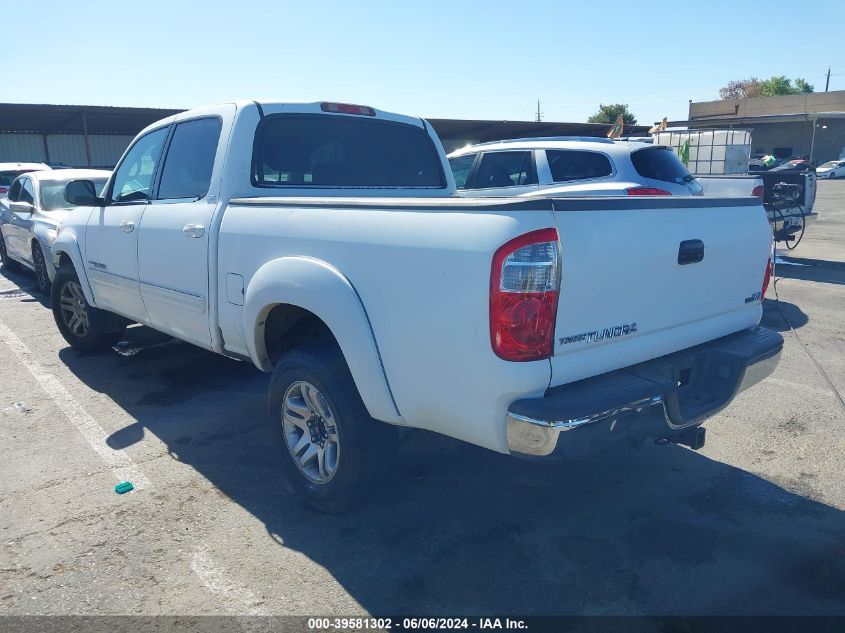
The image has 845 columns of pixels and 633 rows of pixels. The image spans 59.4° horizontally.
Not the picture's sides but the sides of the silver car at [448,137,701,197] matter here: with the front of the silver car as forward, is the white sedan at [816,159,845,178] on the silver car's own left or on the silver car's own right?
on the silver car's own right

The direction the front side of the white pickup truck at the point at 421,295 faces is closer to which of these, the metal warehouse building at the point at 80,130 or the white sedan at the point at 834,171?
the metal warehouse building

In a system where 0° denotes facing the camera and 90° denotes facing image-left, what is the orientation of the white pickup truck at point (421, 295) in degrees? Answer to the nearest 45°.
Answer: approximately 135°

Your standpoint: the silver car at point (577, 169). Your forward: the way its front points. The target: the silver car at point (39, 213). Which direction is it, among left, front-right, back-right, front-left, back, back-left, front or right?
front-left

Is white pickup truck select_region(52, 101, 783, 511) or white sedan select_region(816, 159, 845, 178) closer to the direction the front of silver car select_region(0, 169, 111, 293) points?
the white pickup truck

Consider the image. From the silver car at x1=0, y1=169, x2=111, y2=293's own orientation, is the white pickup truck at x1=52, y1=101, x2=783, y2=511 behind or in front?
in front

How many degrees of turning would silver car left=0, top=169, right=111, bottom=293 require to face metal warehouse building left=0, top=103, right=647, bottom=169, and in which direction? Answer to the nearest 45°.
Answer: approximately 135° to its left

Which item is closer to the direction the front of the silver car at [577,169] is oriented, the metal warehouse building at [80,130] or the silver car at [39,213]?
the metal warehouse building

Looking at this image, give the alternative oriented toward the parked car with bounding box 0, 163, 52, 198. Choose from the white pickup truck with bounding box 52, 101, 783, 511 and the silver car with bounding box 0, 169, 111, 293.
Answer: the white pickup truck

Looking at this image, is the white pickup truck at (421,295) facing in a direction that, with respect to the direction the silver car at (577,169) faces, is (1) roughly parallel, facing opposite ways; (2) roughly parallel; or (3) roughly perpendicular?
roughly parallel

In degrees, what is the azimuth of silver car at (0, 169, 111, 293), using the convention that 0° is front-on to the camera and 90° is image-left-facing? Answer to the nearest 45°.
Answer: approximately 315°

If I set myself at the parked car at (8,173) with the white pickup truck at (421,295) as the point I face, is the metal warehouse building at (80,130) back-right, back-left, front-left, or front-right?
back-left

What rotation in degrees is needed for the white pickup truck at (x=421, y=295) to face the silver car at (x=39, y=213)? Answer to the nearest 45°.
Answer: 0° — it already faces it

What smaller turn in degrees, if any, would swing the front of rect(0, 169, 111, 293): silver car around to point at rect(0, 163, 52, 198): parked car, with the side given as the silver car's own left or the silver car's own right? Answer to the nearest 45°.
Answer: approximately 135° to the silver car's own left

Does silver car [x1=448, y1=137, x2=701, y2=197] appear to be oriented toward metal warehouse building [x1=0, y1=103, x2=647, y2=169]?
yes

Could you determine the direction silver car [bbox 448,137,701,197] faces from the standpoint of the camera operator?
facing away from the viewer and to the left of the viewer

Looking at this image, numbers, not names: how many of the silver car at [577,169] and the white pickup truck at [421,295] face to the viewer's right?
0

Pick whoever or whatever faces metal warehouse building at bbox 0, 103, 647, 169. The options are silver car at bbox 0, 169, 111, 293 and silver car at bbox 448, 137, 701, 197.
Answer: silver car at bbox 448, 137, 701, 197
